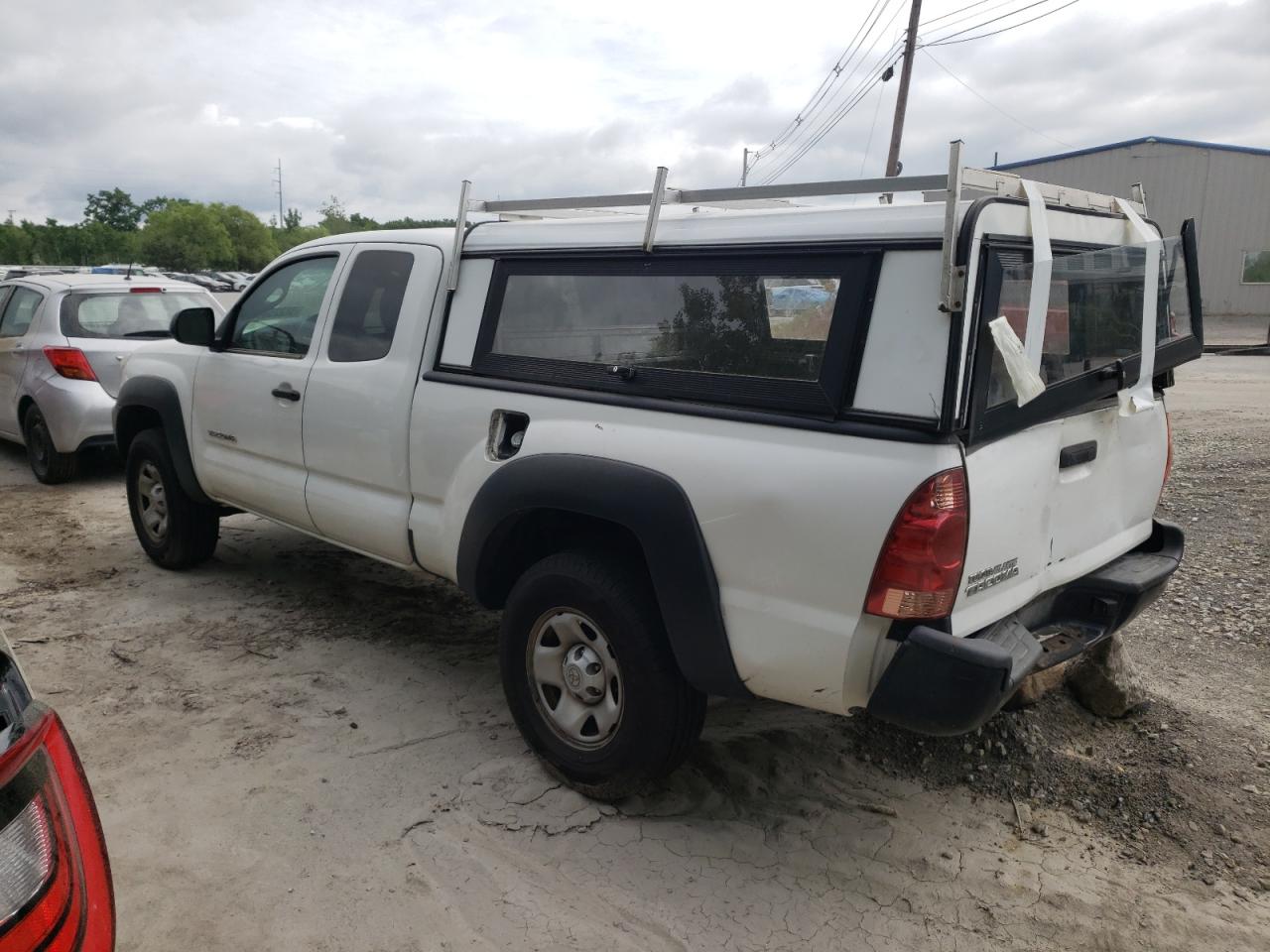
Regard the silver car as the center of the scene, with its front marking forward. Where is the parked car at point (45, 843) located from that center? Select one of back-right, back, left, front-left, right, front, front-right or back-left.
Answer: back-left

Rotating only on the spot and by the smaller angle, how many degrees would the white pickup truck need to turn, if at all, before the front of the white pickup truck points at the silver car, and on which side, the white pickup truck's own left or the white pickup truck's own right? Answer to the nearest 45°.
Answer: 0° — it already faces it

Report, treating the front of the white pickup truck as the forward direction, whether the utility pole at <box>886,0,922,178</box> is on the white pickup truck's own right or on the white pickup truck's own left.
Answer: on the white pickup truck's own right

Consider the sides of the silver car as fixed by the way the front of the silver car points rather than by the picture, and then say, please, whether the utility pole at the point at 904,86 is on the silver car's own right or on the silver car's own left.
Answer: on the silver car's own right

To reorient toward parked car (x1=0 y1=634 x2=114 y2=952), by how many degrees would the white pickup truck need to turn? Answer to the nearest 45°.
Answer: approximately 90° to its left

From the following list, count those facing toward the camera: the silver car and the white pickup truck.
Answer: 0

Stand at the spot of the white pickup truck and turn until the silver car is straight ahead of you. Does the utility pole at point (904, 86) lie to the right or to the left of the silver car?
right

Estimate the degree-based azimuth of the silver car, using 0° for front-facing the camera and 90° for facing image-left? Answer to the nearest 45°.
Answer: approximately 135°

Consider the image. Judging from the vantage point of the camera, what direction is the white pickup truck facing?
facing away from the viewer and to the left of the viewer

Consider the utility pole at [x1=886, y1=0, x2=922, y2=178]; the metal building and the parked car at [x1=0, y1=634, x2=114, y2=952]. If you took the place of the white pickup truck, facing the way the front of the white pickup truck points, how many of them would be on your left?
1
